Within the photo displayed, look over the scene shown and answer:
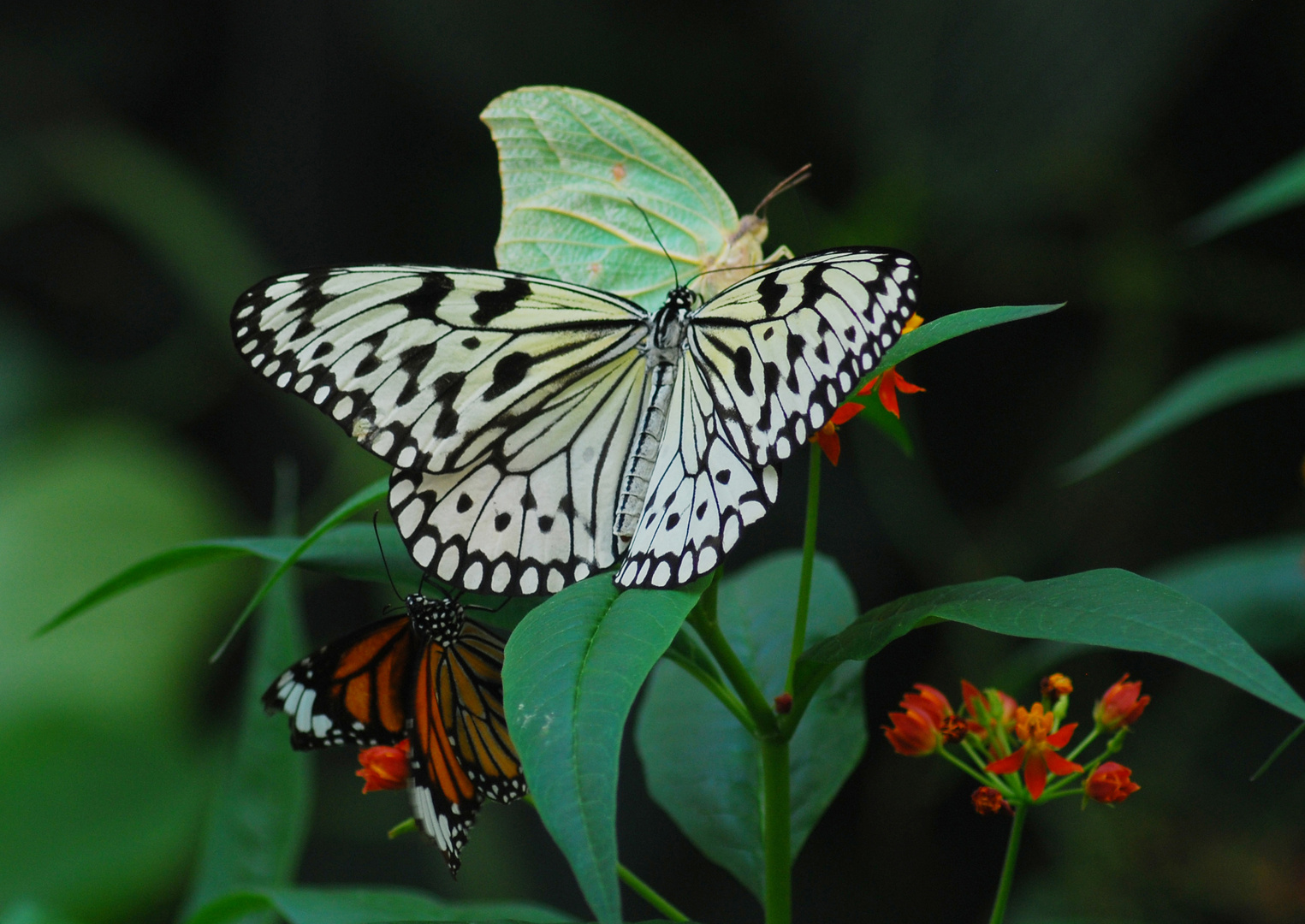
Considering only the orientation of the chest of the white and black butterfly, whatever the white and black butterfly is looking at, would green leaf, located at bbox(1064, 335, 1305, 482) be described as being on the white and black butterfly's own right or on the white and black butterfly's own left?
on the white and black butterfly's own right

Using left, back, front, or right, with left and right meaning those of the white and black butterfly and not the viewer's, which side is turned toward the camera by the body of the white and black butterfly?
back
